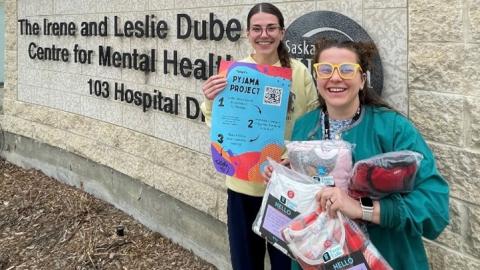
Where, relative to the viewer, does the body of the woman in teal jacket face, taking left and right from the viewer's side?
facing the viewer and to the left of the viewer

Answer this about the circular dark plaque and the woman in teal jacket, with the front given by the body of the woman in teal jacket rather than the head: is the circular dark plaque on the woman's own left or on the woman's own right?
on the woman's own right

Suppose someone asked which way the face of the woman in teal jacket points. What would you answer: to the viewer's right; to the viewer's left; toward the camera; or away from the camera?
toward the camera
